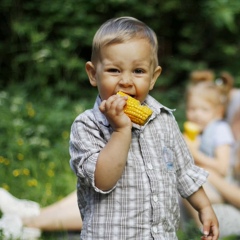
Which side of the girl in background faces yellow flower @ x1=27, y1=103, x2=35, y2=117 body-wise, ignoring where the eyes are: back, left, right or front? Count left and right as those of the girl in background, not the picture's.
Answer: right

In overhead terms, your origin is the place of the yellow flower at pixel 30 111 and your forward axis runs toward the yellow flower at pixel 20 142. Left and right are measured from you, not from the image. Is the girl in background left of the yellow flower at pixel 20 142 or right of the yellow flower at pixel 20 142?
left

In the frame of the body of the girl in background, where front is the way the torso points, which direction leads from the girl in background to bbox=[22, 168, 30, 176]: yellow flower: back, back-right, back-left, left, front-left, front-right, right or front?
front-right

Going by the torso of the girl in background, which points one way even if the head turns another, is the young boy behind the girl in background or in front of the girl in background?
in front

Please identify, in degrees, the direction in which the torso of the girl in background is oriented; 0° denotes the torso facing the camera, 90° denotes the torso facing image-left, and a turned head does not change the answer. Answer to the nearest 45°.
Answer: approximately 45°
